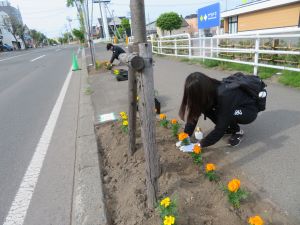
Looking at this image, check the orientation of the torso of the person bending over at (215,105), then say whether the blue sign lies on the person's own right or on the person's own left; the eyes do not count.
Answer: on the person's own right

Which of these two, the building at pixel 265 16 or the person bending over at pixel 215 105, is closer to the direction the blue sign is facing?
the person bending over

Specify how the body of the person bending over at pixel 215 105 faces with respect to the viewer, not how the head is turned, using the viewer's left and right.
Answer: facing to the left of the viewer
